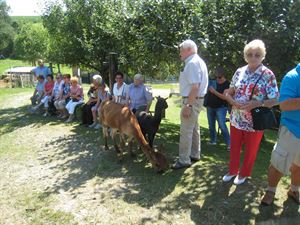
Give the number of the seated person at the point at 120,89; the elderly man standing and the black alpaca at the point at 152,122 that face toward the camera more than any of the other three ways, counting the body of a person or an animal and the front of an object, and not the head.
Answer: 1

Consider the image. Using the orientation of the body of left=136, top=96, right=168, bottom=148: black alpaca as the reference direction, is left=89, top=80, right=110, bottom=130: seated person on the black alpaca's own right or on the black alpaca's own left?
on the black alpaca's own left

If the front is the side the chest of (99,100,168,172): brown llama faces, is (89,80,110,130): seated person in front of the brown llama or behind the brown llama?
behind

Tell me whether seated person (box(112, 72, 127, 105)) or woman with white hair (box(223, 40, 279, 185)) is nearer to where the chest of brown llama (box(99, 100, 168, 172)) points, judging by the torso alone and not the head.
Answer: the woman with white hair

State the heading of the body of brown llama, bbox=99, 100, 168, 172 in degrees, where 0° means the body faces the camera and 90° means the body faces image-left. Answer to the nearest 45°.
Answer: approximately 315°

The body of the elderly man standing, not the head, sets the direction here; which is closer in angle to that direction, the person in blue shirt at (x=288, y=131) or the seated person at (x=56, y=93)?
the seated person

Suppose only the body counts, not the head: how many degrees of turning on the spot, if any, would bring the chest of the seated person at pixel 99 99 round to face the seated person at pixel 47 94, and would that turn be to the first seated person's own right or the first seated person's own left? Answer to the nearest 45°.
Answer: approximately 90° to the first seated person's own right

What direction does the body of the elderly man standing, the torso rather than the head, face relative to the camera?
to the viewer's left

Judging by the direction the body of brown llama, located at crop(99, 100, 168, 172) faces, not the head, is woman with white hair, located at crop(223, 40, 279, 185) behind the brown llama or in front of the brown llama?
in front

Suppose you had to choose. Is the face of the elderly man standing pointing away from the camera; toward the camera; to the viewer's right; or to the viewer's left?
to the viewer's left
